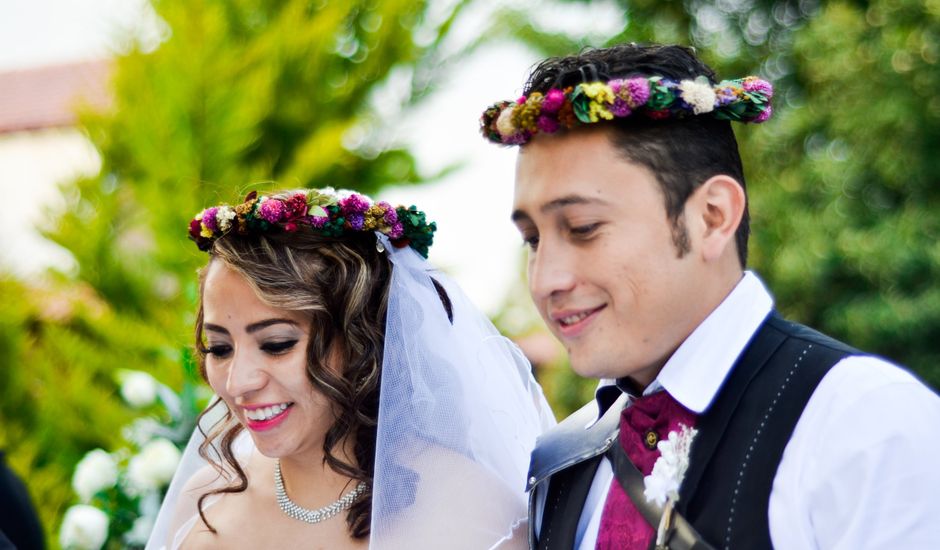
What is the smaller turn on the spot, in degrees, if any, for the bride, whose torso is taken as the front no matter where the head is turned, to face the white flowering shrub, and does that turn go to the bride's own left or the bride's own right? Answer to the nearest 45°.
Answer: approximately 90° to the bride's own right

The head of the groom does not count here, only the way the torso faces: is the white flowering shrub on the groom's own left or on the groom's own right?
on the groom's own right

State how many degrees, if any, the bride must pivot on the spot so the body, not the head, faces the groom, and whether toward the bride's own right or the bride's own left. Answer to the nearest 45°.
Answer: approximately 90° to the bride's own left

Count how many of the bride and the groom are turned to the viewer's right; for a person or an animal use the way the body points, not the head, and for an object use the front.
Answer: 0

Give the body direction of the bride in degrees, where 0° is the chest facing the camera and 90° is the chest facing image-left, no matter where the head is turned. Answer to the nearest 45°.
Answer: approximately 45°

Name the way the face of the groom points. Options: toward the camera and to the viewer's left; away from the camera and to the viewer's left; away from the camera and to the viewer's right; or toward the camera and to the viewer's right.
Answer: toward the camera and to the viewer's left

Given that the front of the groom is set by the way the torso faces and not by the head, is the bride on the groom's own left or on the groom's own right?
on the groom's own right

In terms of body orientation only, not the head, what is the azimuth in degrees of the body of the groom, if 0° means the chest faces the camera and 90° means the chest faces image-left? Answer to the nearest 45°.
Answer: approximately 45°

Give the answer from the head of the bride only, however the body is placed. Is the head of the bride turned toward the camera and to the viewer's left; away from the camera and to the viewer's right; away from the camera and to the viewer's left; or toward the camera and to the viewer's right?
toward the camera and to the viewer's left
